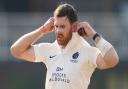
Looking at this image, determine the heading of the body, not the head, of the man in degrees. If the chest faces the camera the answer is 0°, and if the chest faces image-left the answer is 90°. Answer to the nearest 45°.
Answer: approximately 45°
